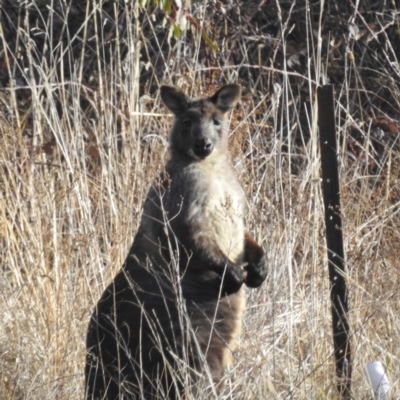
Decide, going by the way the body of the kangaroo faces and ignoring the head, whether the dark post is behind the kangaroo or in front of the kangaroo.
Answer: in front

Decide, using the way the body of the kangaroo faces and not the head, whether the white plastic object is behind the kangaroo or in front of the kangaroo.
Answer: in front

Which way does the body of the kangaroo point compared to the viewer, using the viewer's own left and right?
facing the viewer and to the right of the viewer
